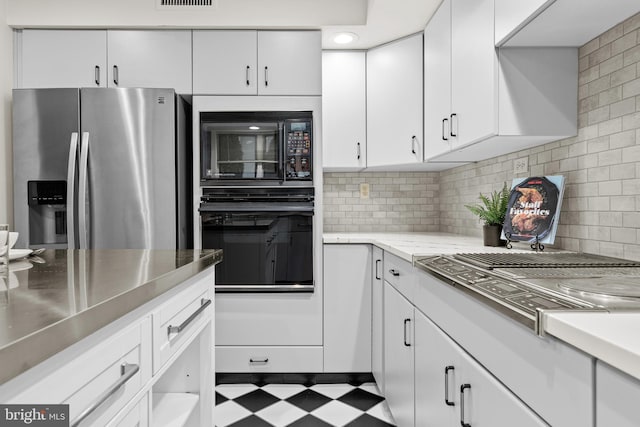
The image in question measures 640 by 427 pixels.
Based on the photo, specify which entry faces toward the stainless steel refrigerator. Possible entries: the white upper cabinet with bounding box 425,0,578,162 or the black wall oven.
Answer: the white upper cabinet

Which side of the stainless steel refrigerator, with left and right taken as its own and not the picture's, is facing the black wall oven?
left

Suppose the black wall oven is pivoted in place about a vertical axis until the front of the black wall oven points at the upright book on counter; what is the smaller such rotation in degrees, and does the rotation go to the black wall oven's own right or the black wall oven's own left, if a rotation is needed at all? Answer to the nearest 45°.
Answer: approximately 45° to the black wall oven's own left

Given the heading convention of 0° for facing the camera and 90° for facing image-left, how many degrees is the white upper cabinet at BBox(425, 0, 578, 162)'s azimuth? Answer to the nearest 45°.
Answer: approximately 90°

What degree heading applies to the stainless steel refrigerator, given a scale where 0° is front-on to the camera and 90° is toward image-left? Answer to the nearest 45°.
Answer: approximately 0°

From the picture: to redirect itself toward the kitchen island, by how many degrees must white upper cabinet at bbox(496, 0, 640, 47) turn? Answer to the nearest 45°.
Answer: approximately 45° to its left
